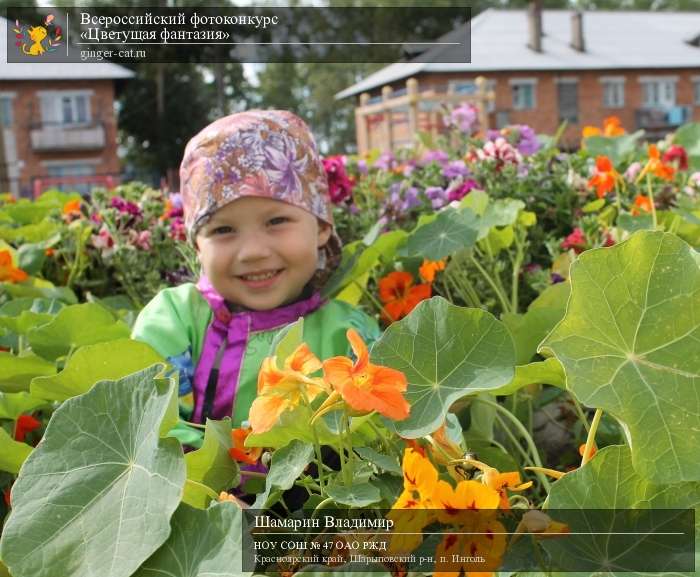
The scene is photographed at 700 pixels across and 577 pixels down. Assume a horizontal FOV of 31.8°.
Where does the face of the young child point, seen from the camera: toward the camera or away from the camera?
toward the camera

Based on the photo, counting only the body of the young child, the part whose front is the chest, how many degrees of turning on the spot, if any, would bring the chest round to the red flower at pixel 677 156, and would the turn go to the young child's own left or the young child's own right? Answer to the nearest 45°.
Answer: approximately 135° to the young child's own left

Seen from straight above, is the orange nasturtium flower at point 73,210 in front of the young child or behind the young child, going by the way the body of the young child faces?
behind

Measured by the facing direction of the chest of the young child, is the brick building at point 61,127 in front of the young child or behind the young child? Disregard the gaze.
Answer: behind

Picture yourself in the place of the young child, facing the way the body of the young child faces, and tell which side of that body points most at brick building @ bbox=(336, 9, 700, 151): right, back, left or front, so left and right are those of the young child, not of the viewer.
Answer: back

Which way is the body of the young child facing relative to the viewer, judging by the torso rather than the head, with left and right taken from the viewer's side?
facing the viewer

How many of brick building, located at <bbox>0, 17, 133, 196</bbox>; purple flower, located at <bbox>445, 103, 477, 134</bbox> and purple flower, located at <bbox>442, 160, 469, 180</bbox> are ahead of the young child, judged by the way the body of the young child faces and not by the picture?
0
